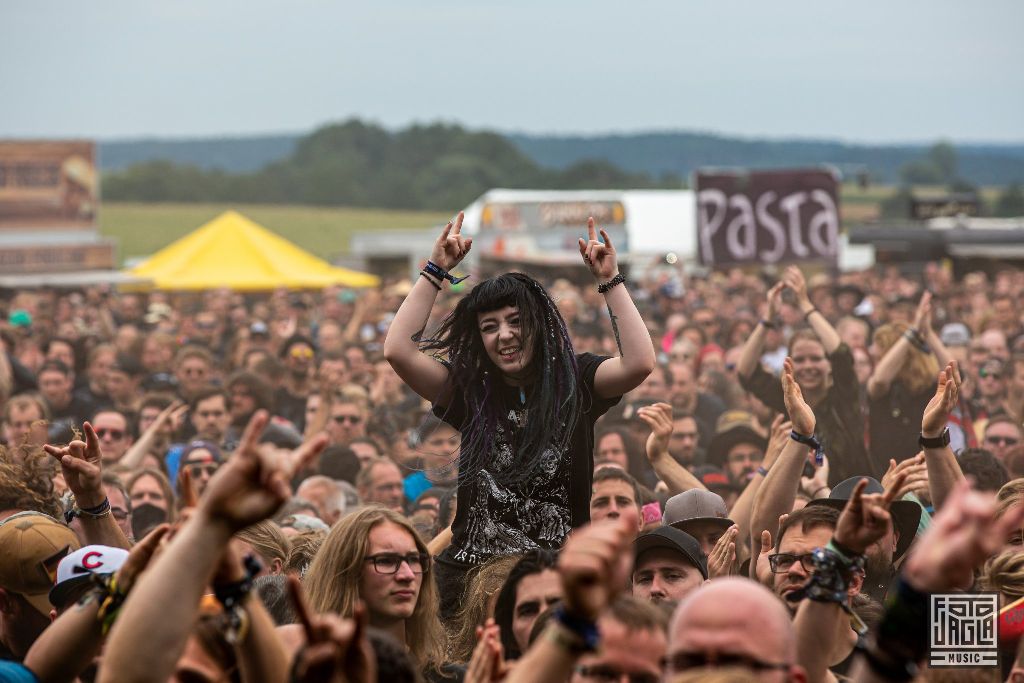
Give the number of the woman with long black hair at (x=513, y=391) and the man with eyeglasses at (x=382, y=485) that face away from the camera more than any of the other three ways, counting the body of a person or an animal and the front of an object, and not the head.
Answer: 0

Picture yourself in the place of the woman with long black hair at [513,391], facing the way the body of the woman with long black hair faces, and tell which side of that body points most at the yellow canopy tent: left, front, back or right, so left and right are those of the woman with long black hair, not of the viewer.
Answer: back

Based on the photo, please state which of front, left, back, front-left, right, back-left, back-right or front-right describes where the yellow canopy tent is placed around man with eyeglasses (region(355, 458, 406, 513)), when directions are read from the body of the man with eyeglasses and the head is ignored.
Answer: back-left

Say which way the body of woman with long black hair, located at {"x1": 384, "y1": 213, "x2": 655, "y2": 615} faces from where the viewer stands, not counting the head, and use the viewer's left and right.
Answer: facing the viewer

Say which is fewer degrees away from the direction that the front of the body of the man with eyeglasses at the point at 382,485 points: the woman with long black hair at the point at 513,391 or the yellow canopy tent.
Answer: the woman with long black hair

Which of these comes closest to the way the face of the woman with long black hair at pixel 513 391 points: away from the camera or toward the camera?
toward the camera

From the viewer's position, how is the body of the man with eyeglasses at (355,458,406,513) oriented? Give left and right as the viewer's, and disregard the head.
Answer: facing the viewer and to the right of the viewer
